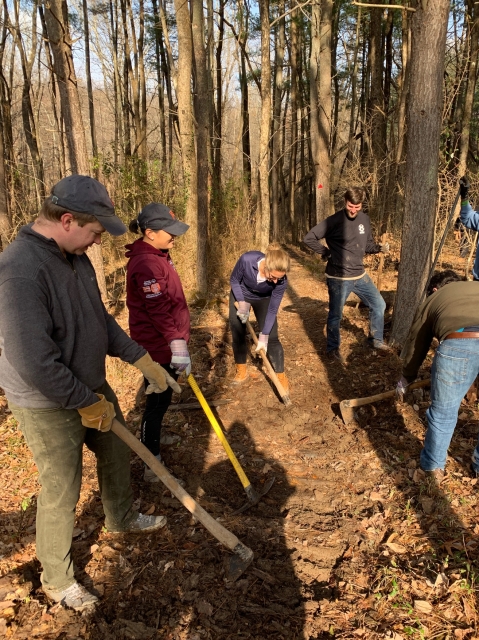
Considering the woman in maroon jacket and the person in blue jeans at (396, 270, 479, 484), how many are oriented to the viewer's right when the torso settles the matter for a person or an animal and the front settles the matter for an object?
1

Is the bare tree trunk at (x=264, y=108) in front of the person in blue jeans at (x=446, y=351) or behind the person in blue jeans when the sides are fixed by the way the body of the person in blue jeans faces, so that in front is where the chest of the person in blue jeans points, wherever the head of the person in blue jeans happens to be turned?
in front

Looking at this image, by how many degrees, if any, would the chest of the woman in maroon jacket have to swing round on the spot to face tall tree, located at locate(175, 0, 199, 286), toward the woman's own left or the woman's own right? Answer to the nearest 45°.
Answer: approximately 90° to the woman's own left

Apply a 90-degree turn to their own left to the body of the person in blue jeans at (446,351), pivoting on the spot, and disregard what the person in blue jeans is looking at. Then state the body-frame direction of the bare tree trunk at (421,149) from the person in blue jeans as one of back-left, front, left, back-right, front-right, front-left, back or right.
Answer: back-right

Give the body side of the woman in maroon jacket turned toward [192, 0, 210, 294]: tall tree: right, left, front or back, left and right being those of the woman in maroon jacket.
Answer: left

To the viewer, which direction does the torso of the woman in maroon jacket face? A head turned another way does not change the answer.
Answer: to the viewer's right

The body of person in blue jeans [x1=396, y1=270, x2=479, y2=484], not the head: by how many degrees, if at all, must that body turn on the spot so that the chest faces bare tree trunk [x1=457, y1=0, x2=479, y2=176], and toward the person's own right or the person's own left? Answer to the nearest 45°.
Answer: approximately 45° to the person's own right

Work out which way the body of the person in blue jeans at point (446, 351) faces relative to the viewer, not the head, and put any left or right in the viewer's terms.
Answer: facing away from the viewer and to the left of the viewer

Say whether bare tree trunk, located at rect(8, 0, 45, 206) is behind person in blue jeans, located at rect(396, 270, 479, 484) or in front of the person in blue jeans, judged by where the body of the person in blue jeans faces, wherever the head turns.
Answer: in front

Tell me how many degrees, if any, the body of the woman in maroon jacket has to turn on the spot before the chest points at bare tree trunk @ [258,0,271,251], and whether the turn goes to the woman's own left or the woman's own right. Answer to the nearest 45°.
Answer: approximately 90° to the woman's own left
